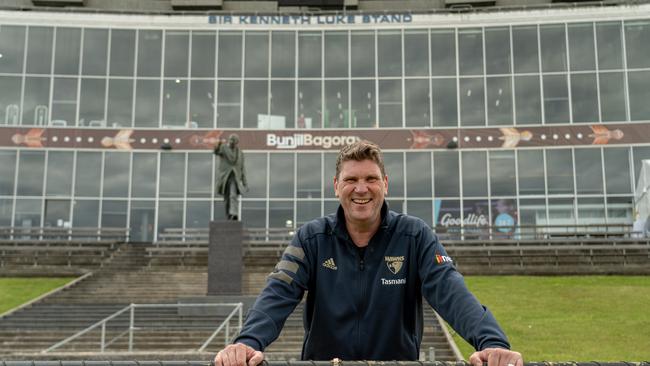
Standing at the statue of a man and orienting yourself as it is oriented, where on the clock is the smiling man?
The smiling man is roughly at 12 o'clock from the statue of a man.

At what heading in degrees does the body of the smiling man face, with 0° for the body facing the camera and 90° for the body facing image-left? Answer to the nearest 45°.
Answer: approximately 0°

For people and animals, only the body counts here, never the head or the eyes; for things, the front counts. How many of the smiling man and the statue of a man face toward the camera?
2

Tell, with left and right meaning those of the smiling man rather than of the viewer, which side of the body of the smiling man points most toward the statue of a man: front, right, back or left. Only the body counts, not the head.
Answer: back
